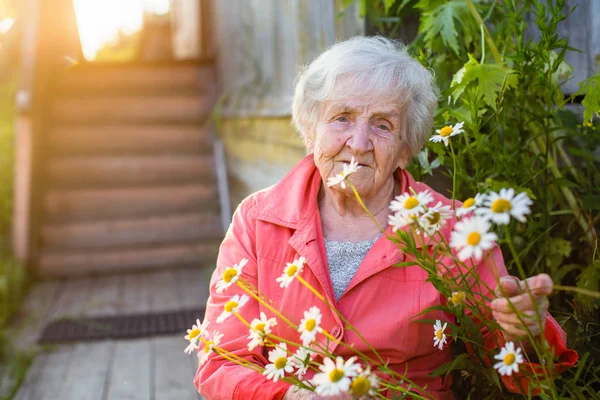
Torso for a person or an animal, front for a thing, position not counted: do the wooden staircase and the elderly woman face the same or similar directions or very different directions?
same or similar directions

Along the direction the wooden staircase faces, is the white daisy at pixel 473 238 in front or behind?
in front

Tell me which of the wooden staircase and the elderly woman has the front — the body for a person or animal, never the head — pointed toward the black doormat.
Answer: the wooden staircase

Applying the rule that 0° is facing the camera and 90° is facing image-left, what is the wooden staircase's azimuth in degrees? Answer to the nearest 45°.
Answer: approximately 0°

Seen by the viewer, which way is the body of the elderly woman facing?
toward the camera

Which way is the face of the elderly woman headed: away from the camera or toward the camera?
toward the camera

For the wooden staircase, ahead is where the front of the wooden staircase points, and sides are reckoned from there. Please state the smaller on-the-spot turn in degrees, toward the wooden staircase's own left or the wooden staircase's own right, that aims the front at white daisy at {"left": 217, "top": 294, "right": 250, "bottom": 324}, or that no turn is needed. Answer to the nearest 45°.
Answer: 0° — it already faces it

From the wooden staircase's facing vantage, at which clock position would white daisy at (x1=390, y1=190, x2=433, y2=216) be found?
The white daisy is roughly at 12 o'clock from the wooden staircase.

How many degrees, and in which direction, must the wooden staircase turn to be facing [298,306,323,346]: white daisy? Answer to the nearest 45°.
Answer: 0° — it already faces it

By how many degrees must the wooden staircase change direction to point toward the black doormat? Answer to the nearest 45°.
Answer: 0° — it already faces it

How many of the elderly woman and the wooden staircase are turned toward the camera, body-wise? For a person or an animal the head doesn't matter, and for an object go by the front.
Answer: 2

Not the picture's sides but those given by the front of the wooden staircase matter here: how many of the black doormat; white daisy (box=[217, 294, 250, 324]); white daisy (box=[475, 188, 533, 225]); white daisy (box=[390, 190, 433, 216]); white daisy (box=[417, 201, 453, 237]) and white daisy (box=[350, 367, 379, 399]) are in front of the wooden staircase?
6
